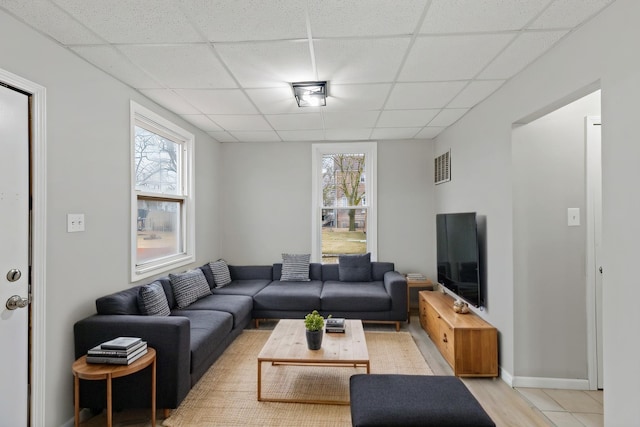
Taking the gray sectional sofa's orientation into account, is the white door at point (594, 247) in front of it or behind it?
in front

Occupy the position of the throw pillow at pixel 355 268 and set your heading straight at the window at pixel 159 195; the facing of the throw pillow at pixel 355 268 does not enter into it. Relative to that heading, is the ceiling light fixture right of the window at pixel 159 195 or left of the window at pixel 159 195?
left

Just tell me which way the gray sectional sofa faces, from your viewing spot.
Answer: facing the viewer and to the right of the viewer

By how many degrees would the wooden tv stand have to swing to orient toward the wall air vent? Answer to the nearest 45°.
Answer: approximately 90° to its right

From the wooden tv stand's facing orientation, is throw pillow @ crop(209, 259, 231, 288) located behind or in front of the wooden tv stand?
in front

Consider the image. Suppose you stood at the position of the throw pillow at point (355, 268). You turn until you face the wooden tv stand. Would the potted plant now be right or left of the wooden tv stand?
right

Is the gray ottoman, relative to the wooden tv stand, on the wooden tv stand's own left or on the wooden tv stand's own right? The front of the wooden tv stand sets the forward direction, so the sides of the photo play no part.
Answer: on the wooden tv stand's own left

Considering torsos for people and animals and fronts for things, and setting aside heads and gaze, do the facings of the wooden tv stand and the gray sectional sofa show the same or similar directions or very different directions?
very different directions

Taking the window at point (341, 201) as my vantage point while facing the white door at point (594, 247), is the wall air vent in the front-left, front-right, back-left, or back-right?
front-left

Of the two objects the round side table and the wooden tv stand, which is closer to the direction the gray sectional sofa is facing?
the wooden tv stand

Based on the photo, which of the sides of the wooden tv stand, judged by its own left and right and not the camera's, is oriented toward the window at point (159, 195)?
front

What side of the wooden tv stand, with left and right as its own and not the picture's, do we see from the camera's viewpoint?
left

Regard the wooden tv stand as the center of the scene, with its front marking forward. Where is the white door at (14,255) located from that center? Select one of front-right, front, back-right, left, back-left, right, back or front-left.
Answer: front-left

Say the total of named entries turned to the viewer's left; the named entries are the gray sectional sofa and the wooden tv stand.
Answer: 1

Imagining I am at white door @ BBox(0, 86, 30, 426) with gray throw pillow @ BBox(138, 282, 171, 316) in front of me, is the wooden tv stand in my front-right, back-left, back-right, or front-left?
front-right
